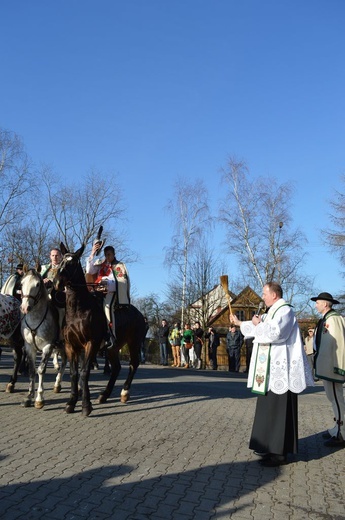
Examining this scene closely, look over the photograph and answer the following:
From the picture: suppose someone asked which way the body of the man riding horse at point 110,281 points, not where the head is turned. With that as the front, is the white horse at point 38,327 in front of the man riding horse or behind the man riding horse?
in front

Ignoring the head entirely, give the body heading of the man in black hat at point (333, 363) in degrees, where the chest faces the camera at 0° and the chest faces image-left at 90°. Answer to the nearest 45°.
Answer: approximately 90°

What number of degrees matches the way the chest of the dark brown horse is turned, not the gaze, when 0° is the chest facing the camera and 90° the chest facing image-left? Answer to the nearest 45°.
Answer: approximately 45°

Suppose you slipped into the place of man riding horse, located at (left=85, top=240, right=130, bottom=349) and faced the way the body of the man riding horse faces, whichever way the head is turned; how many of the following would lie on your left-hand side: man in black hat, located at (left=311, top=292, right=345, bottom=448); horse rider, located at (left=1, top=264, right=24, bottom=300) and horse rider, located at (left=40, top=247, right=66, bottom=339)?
1

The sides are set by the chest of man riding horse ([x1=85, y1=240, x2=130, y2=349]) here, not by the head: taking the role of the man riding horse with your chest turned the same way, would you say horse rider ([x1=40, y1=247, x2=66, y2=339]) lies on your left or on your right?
on your right

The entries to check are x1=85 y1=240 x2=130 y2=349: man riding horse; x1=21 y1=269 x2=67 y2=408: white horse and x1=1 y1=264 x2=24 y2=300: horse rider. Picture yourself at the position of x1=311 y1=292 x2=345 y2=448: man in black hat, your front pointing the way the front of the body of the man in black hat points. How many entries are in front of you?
3

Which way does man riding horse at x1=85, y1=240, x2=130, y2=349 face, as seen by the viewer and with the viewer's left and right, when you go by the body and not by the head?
facing the viewer and to the left of the viewer

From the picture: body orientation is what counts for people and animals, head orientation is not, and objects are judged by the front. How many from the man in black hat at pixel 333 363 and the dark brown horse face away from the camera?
0

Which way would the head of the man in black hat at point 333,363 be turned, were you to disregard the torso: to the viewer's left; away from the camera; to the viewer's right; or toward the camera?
to the viewer's left
